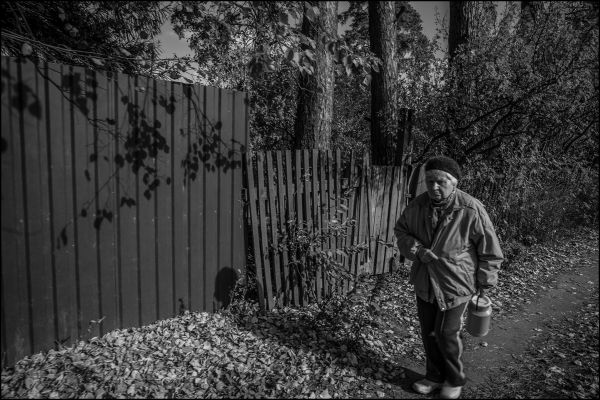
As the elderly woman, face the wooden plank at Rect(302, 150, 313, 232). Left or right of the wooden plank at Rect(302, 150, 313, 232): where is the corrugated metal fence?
left

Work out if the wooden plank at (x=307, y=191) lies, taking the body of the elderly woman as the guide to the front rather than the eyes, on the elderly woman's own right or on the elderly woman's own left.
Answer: on the elderly woman's own right

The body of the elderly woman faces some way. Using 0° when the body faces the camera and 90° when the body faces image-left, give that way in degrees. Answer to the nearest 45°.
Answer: approximately 45°

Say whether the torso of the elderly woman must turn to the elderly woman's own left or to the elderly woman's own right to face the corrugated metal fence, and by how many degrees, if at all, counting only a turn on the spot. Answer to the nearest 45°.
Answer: approximately 45° to the elderly woman's own right

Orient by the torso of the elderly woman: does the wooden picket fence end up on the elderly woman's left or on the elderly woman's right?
on the elderly woman's right

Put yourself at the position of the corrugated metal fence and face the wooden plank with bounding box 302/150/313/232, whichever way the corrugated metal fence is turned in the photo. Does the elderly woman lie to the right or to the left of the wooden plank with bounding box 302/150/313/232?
right

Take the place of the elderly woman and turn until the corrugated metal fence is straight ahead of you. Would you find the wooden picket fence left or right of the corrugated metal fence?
right
